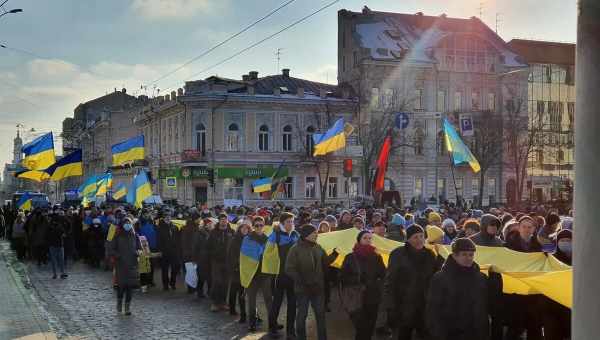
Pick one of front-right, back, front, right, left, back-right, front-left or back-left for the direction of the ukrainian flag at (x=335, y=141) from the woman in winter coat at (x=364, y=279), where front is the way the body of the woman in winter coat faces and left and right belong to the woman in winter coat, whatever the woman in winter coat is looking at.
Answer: back

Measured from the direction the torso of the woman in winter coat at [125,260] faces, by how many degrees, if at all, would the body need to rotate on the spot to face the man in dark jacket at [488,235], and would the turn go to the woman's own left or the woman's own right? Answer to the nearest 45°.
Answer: approximately 45° to the woman's own left

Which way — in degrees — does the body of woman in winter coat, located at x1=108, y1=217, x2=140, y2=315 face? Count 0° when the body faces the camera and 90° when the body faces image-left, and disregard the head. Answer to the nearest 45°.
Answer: approximately 0°

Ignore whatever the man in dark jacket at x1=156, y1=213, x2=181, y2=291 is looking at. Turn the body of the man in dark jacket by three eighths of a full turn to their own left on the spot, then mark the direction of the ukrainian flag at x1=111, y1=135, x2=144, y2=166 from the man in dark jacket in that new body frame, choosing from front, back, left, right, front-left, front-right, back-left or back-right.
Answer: front-left

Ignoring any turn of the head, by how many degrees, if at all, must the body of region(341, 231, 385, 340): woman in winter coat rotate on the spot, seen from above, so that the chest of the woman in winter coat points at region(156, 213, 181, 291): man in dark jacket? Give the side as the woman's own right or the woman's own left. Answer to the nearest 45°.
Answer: approximately 135° to the woman's own right

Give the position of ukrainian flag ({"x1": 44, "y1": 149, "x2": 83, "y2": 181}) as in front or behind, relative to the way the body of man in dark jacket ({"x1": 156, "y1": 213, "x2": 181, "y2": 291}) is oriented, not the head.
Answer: behind

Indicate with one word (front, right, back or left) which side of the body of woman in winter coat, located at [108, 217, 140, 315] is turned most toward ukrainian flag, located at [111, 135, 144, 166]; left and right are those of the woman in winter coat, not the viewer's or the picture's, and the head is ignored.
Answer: back

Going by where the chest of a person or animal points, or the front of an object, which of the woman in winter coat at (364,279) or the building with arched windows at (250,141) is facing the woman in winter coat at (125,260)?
the building with arched windows

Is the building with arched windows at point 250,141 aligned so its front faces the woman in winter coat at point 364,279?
yes

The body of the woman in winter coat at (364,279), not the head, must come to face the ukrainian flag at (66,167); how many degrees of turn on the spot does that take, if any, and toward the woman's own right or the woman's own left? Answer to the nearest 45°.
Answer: approximately 135° to the woman's own right

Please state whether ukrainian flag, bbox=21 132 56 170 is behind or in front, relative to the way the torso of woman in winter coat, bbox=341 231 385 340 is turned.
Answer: behind
